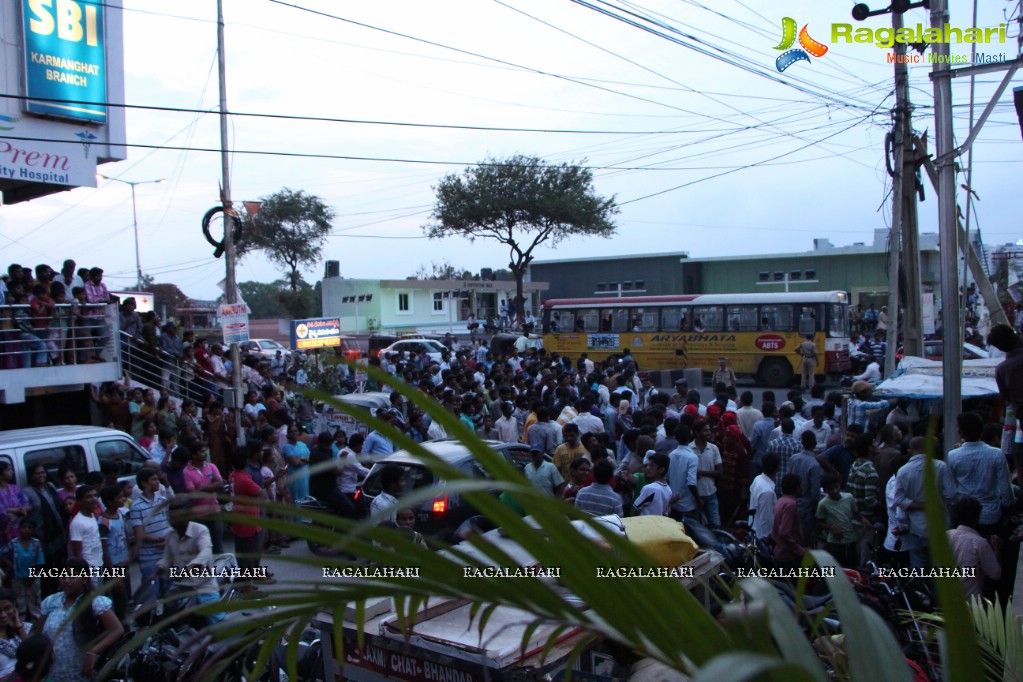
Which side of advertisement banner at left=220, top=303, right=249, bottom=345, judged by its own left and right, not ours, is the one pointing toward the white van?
front

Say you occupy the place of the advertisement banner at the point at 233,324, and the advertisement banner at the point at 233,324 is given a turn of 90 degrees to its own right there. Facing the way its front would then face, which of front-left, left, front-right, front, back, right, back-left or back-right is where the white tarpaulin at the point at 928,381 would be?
back-left

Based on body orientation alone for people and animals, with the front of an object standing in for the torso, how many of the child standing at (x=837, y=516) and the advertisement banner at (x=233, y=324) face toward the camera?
2

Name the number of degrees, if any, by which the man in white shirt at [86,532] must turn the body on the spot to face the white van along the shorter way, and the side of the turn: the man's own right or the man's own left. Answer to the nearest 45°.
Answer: approximately 135° to the man's own left

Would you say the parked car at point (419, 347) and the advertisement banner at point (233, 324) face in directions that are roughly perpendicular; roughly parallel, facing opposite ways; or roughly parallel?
roughly perpendicular

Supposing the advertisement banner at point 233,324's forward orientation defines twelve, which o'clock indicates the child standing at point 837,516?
The child standing is roughly at 11 o'clock from the advertisement banner.
